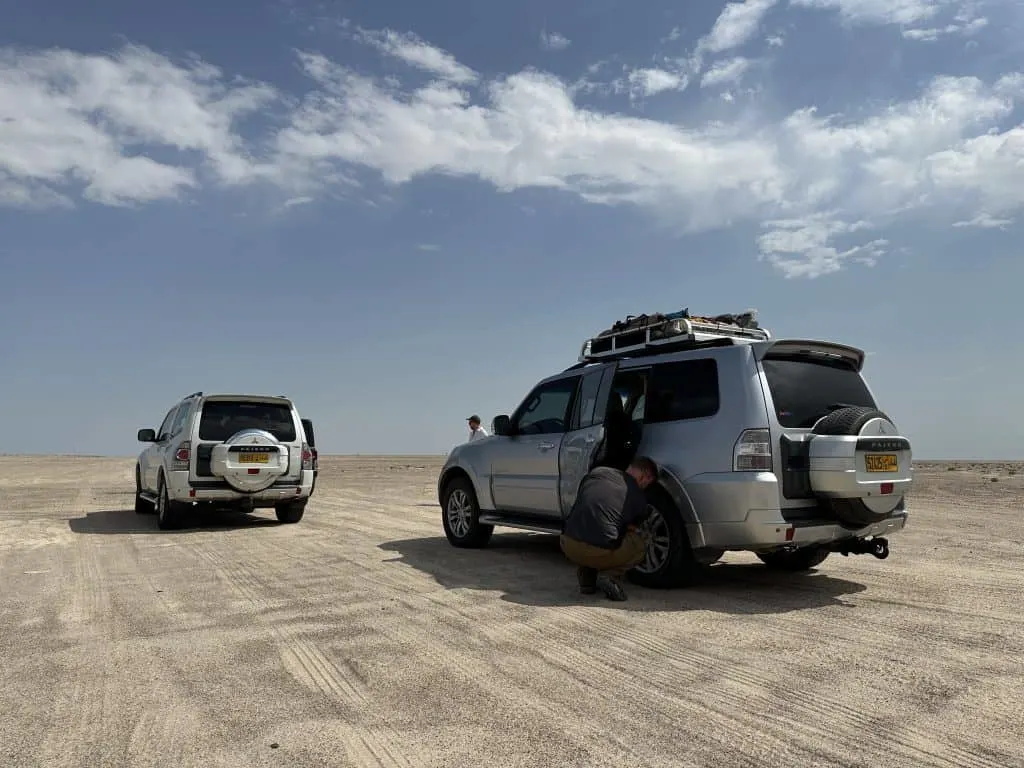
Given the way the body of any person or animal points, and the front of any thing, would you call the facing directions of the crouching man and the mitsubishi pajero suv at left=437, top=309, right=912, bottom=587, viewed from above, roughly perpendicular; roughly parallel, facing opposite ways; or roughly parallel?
roughly perpendicular

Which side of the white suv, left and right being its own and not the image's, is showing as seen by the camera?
back

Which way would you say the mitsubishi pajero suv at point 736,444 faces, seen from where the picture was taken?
facing away from the viewer and to the left of the viewer

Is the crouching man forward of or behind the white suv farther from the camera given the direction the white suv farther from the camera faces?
behind

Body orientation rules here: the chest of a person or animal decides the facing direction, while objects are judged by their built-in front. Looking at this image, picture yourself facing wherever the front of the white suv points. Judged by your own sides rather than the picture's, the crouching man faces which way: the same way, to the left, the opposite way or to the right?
to the right

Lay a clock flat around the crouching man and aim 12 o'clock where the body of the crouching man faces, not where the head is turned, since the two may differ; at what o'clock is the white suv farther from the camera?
The white suv farther from the camera is roughly at 9 o'clock from the crouching man.

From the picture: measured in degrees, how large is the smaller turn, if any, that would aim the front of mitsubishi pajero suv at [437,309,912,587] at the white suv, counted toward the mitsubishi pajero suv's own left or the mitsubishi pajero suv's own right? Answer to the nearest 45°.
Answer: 0° — it already faces it
